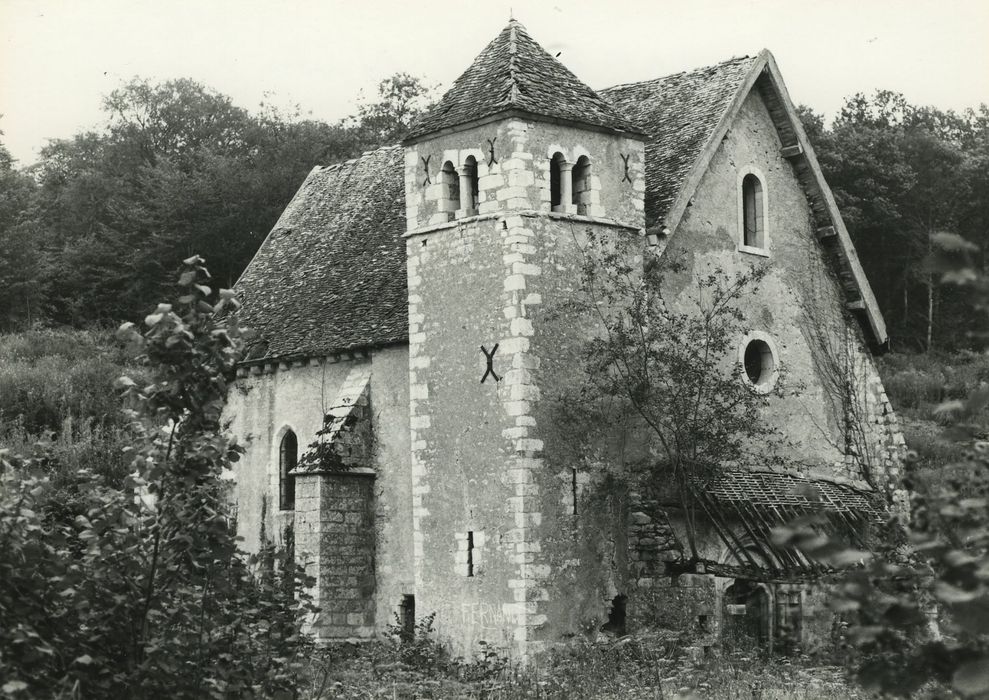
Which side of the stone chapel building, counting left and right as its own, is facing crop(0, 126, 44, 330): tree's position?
back

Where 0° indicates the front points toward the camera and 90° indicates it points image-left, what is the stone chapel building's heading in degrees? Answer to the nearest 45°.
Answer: approximately 315°
